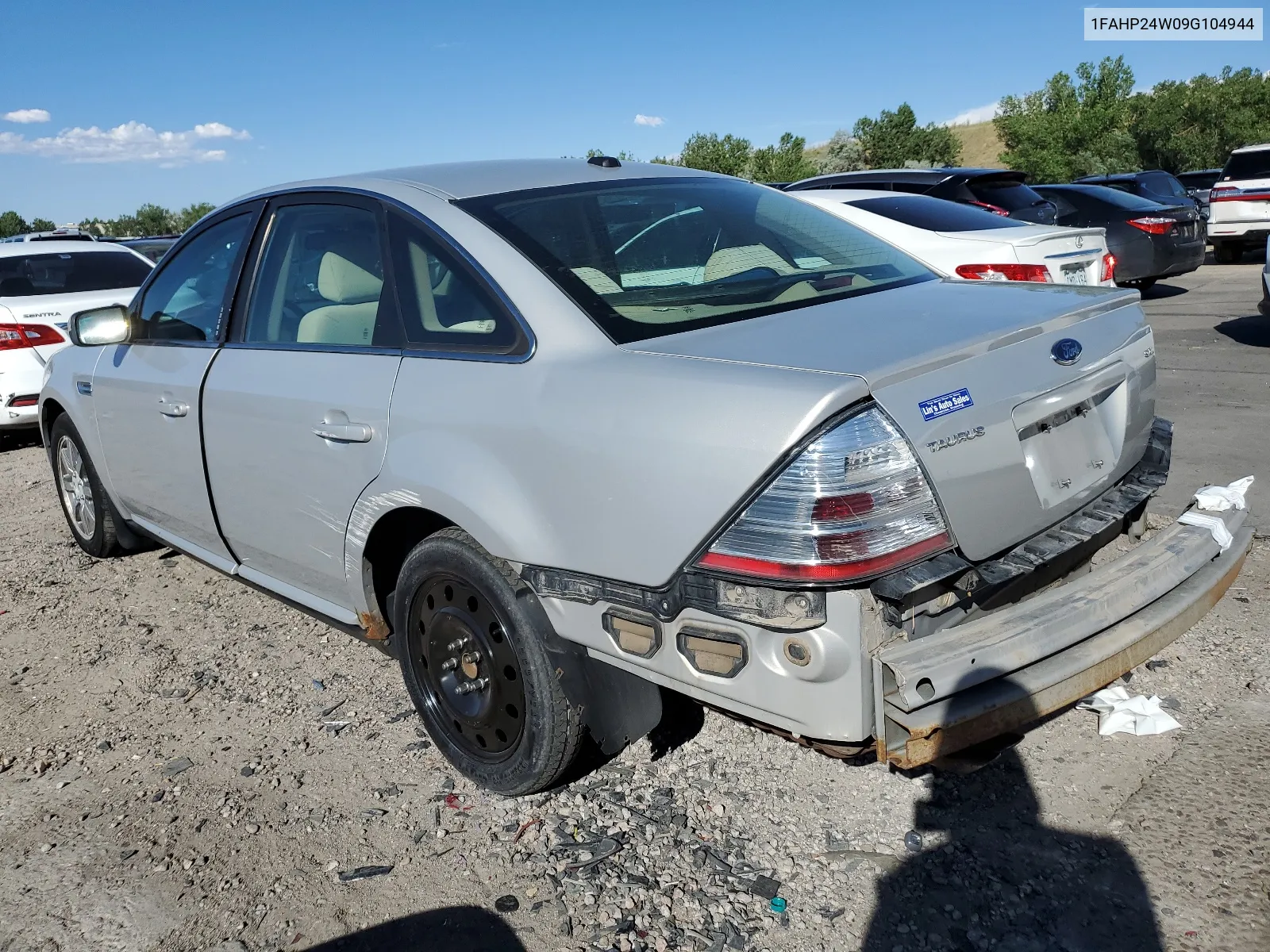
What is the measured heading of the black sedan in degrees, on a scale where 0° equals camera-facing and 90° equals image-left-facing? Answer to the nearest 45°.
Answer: approximately 135°

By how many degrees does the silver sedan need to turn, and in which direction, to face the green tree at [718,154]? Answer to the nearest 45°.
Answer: approximately 45° to its right

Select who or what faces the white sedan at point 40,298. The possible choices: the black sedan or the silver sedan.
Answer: the silver sedan

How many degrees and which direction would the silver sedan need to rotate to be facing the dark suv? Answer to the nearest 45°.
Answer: approximately 45° to its right

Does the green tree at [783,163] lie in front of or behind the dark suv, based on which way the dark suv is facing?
in front

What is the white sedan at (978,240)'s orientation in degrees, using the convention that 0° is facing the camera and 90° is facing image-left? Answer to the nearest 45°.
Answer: approximately 135°

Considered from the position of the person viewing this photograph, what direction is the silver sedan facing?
facing away from the viewer and to the left of the viewer

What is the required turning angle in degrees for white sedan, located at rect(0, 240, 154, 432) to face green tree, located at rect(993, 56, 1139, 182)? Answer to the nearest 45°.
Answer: approximately 90° to its right

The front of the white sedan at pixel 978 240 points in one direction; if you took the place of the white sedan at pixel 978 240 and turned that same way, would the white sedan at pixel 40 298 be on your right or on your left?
on your left

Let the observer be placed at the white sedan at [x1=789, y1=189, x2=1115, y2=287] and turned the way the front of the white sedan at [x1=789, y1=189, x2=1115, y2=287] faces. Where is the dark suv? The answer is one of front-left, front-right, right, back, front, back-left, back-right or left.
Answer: front-right

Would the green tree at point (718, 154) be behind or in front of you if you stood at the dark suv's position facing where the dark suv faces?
in front

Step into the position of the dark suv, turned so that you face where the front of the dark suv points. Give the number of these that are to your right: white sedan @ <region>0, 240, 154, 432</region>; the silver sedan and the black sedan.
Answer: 1
